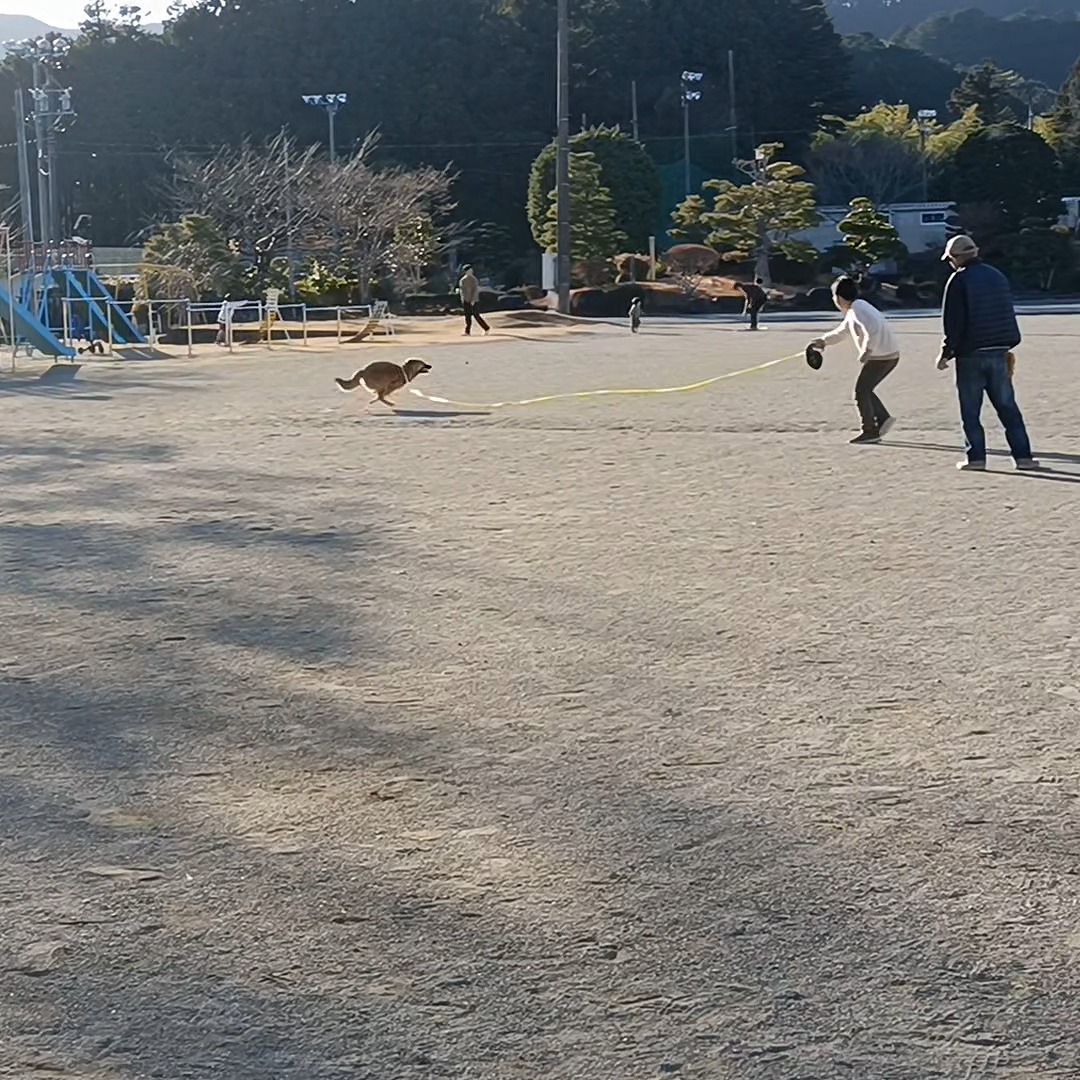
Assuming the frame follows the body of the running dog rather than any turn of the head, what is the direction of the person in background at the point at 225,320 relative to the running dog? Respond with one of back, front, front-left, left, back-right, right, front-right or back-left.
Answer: left

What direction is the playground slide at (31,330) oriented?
to the viewer's right

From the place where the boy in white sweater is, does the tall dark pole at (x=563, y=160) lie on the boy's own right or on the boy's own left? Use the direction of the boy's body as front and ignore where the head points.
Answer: on the boy's own right

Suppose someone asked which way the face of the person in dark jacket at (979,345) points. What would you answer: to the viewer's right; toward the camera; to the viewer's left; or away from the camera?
to the viewer's left

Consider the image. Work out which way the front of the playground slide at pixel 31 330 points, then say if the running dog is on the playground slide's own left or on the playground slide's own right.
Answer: on the playground slide's own right

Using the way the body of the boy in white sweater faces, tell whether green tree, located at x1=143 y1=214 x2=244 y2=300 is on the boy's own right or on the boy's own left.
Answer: on the boy's own right

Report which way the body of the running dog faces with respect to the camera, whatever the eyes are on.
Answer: to the viewer's right

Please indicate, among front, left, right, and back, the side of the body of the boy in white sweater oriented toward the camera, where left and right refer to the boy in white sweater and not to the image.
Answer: left

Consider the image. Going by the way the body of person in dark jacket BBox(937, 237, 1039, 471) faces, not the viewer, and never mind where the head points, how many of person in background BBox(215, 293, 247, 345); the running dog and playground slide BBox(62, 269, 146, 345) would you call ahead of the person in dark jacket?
3

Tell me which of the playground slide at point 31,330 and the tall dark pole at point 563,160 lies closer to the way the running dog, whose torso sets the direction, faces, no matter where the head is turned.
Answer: the tall dark pole

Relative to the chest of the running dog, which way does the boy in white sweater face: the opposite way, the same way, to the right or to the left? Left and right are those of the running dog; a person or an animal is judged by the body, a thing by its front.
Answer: the opposite way
